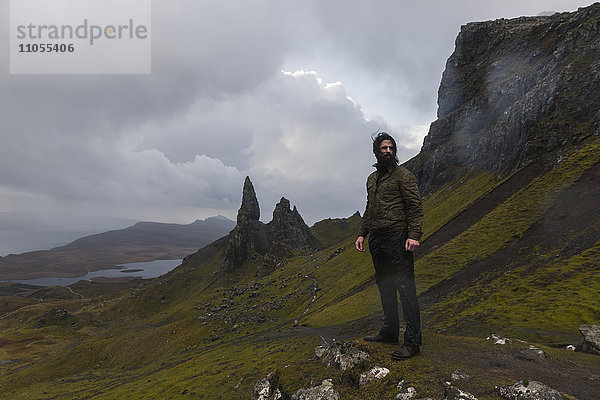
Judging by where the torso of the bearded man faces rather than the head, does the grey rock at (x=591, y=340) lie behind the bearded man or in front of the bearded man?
behind

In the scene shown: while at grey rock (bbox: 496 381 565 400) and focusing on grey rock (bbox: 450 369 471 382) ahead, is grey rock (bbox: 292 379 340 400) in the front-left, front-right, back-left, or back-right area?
front-left

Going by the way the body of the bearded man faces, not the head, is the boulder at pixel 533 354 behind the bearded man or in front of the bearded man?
behind

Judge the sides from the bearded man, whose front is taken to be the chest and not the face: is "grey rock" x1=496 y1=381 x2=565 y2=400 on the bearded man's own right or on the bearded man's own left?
on the bearded man's own left

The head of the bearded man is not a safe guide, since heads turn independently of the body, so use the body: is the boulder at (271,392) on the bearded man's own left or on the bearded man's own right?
on the bearded man's own right
